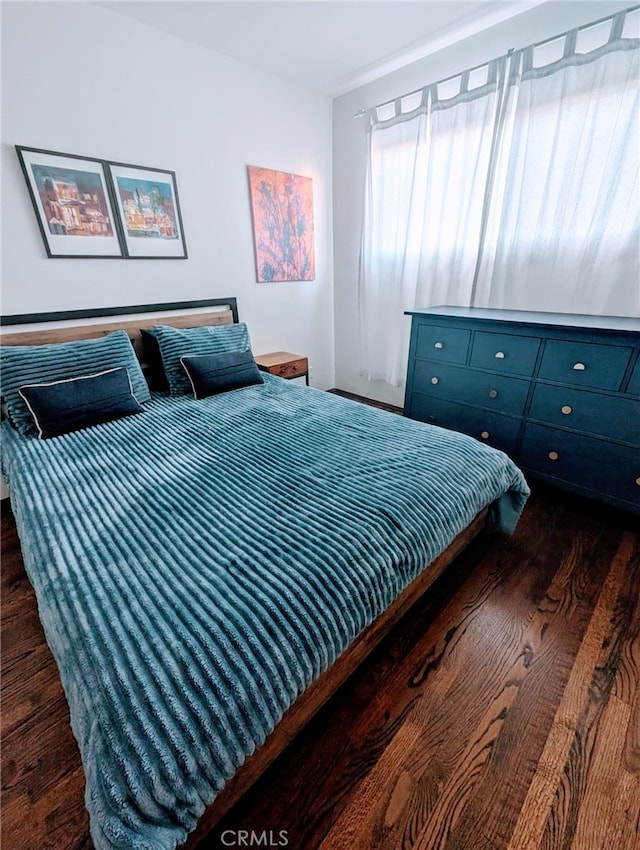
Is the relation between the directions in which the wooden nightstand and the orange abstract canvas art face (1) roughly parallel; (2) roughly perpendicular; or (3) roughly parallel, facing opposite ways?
roughly parallel

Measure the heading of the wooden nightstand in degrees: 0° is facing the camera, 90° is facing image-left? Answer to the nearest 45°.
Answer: approximately 315°

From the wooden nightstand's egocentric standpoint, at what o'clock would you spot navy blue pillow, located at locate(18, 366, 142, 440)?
The navy blue pillow is roughly at 3 o'clock from the wooden nightstand.

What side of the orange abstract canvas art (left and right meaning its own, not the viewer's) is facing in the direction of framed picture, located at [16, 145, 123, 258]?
right

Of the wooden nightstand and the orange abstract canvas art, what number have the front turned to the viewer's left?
0

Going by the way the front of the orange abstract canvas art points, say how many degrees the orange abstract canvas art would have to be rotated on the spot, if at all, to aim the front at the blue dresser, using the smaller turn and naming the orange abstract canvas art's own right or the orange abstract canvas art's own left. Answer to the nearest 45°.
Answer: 0° — it already faces it

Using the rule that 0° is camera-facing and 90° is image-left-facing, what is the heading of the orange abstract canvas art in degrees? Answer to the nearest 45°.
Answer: approximately 315°

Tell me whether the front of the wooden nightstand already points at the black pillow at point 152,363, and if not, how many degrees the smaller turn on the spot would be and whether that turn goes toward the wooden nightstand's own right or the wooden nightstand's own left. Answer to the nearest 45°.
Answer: approximately 90° to the wooden nightstand's own right

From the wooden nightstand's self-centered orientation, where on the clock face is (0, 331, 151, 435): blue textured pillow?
The blue textured pillow is roughly at 3 o'clock from the wooden nightstand.

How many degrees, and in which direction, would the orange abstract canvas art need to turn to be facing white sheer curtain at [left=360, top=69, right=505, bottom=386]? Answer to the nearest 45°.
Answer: approximately 45° to its left

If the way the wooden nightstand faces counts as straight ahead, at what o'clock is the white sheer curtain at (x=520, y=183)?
The white sheer curtain is roughly at 11 o'clock from the wooden nightstand.

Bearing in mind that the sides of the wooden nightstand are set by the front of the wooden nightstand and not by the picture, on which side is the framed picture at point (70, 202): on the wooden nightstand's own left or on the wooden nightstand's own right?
on the wooden nightstand's own right

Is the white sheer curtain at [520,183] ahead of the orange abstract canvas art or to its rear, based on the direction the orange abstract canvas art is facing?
ahead

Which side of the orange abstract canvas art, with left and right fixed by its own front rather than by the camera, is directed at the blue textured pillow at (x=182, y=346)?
right
